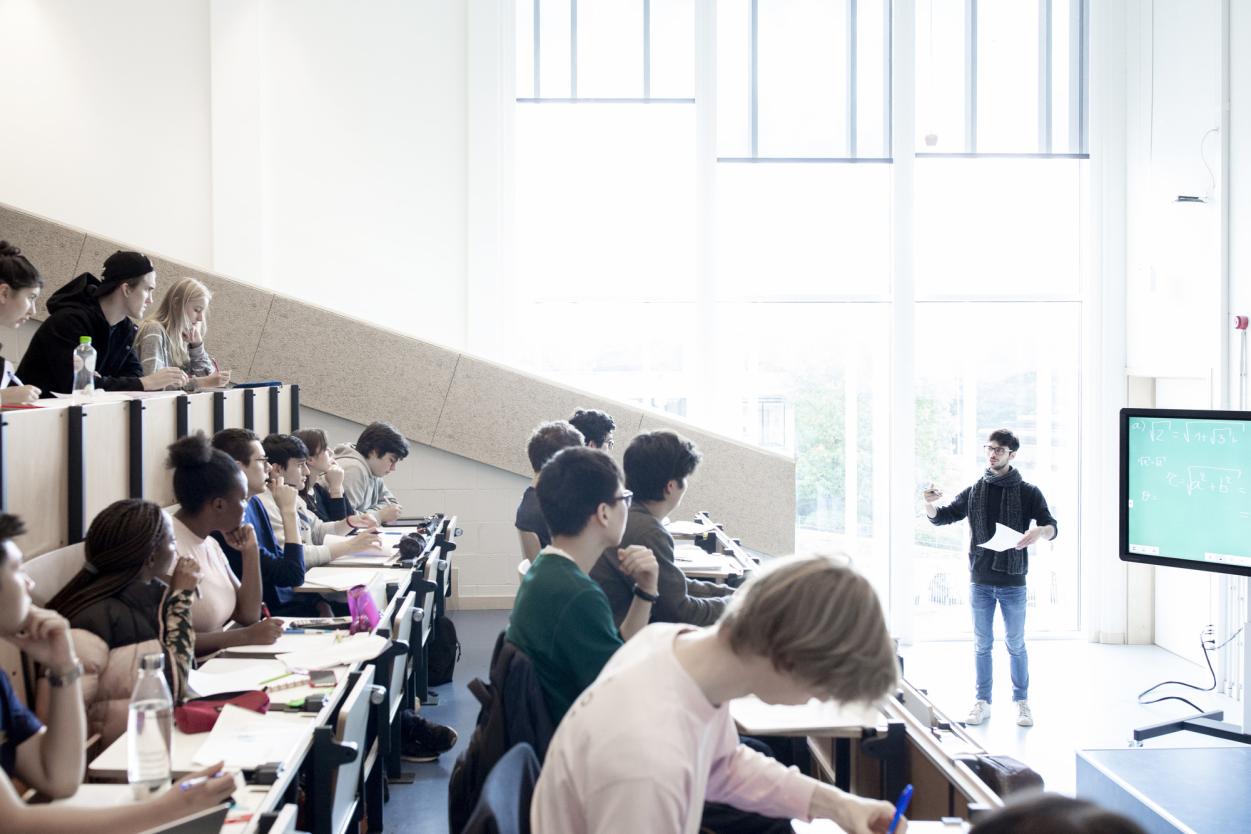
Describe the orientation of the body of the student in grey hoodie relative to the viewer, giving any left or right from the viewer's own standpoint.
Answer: facing to the right of the viewer

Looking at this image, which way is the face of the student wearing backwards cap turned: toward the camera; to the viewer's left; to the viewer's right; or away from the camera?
to the viewer's right

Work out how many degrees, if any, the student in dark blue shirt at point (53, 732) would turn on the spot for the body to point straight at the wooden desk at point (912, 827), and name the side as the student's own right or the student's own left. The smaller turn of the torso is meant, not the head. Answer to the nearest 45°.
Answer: approximately 45° to the student's own right

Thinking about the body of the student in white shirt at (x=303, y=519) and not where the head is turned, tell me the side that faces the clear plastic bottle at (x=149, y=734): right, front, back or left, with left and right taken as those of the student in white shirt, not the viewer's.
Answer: right

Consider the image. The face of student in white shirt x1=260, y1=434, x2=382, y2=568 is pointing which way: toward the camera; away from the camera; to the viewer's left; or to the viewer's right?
to the viewer's right

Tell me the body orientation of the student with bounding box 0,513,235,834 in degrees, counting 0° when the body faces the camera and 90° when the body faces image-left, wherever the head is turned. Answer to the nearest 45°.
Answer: approximately 270°

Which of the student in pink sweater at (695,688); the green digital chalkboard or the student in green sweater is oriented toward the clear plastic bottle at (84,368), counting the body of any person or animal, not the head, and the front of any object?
the green digital chalkboard

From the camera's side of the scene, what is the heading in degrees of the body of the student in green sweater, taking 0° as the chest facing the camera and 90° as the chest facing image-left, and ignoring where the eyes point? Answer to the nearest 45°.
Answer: approximately 225°

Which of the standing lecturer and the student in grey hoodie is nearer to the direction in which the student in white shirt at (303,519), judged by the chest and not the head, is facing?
the standing lecturer

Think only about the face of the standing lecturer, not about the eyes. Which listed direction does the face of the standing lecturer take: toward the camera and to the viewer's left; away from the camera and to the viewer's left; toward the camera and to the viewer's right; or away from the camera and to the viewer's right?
toward the camera and to the viewer's left

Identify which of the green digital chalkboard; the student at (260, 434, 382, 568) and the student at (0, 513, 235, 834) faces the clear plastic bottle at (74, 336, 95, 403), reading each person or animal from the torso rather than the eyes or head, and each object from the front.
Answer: the green digital chalkboard

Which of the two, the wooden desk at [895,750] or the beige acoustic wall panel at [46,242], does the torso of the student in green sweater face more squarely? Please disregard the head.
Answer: the wooden desk

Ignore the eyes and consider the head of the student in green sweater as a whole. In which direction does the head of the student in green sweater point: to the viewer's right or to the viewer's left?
to the viewer's right
